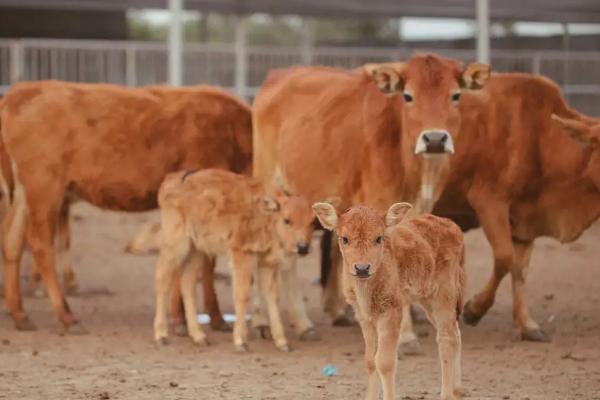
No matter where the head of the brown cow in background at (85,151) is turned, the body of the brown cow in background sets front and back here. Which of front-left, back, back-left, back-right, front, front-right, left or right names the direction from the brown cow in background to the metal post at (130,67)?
left

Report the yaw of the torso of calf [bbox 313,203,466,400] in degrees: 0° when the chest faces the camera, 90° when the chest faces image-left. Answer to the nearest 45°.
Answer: approximately 45°

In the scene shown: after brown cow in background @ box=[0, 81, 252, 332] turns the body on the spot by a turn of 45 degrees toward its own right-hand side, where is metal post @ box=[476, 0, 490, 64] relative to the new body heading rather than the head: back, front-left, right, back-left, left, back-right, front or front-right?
left

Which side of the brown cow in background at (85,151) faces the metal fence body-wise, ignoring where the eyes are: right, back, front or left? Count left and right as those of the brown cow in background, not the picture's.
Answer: left

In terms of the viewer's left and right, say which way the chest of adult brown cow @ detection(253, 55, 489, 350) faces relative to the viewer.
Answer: facing the viewer and to the right of the viewer

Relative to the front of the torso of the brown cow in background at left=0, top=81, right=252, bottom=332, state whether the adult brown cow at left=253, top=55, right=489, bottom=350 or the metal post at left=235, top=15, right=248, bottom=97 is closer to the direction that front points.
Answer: the adult brown cow

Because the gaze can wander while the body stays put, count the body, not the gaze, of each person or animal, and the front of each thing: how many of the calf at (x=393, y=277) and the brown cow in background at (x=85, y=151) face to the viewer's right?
1

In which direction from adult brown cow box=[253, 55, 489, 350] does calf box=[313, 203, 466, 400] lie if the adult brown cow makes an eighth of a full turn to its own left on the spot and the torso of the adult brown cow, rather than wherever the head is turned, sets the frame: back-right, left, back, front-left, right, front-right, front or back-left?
right

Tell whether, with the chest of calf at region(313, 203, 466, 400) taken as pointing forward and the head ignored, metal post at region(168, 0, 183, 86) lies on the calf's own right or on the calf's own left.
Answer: on the calf's own right

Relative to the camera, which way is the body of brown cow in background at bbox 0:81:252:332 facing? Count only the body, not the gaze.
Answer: to the viewer's right

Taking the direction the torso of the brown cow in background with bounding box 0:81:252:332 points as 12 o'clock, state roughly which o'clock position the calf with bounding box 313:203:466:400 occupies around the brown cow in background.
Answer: The calf is roughly at 2 o'clock from the brown cow in background.

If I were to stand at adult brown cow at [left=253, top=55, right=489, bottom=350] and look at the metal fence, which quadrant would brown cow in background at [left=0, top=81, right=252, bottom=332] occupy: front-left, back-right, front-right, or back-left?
front-left

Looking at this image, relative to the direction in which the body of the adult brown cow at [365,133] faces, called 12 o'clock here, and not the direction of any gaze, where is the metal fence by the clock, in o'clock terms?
The metal fence is roughly at 7 o'clock from the adult brown cow.

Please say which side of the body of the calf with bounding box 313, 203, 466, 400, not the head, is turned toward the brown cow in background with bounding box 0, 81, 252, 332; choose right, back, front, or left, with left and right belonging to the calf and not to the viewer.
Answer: right

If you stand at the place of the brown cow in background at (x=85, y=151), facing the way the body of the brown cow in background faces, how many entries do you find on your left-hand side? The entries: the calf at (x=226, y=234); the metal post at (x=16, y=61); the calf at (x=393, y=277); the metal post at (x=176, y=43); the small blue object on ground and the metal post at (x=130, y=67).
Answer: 3

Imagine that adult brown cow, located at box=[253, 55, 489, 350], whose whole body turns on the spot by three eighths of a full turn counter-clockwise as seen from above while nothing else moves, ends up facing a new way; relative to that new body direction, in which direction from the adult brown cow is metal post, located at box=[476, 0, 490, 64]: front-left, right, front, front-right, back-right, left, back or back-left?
front
